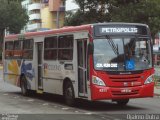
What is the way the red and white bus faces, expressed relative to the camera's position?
facing the viewer and to the right of the viewer
